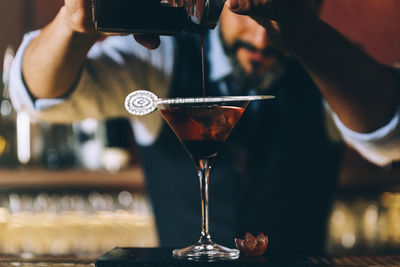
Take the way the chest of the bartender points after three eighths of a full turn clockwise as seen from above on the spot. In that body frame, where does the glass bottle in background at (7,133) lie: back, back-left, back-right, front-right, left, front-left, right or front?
front

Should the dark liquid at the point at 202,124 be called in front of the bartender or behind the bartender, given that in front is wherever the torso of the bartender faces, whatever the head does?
in front

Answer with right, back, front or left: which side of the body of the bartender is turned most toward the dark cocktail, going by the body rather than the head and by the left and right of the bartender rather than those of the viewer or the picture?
front

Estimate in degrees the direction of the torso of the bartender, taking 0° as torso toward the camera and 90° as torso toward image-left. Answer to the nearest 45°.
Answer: approximately 0°
